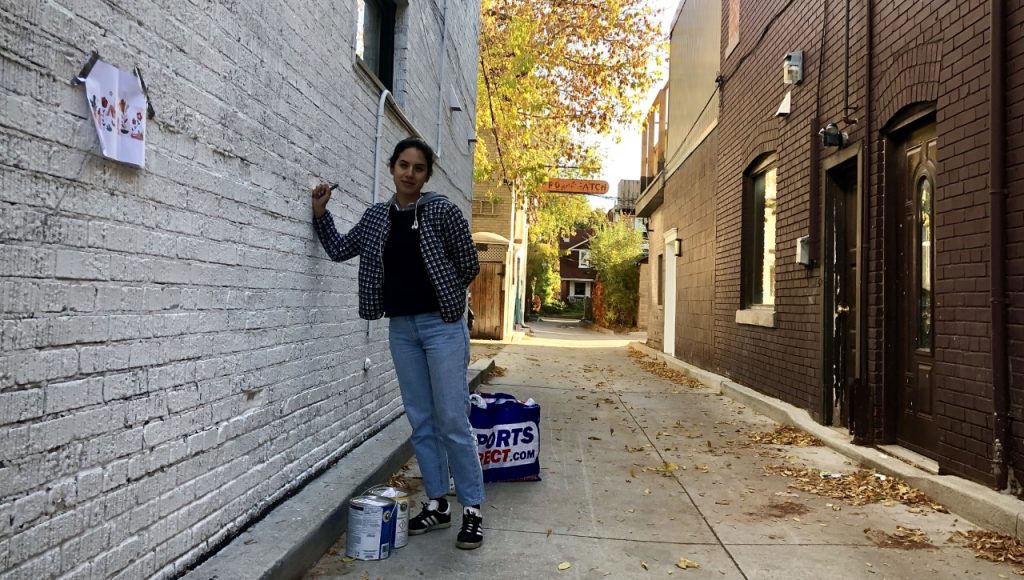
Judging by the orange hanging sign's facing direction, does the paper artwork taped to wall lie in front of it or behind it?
in front

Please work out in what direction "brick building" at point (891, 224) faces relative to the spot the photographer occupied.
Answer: facing the viewer and to the left of the viewer

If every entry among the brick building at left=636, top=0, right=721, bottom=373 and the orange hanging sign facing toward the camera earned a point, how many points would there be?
1

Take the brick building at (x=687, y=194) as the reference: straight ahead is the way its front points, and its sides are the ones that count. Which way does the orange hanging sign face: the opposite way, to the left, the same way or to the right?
to the left

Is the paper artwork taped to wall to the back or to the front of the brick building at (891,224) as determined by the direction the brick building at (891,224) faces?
to the front

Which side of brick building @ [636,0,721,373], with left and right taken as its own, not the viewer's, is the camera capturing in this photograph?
left

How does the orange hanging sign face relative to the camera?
toward the camera

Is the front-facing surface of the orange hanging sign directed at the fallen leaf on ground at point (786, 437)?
yes

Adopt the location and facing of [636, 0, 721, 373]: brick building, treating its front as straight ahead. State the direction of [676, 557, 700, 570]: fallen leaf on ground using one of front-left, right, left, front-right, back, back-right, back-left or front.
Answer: left

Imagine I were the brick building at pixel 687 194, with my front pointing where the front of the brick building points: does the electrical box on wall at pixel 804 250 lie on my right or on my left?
on my left

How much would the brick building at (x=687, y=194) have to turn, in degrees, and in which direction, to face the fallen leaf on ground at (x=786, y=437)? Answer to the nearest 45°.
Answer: approximately 90° to its left

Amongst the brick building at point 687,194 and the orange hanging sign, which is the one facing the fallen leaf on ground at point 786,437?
the orange hanging sign

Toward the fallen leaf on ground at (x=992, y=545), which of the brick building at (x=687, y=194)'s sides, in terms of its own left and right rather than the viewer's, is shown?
left

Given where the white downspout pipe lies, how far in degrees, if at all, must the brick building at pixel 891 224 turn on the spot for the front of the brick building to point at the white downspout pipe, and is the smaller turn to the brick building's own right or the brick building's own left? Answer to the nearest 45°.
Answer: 0° — it already faces it

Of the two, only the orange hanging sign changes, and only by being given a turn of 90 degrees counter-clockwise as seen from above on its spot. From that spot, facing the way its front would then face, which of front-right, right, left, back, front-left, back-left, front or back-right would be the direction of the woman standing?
right

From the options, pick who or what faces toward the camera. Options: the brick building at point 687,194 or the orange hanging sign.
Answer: the orange hanging sign

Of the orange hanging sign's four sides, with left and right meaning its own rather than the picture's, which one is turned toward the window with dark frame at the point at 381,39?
front

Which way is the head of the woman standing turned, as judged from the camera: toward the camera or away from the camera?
toward the camera
